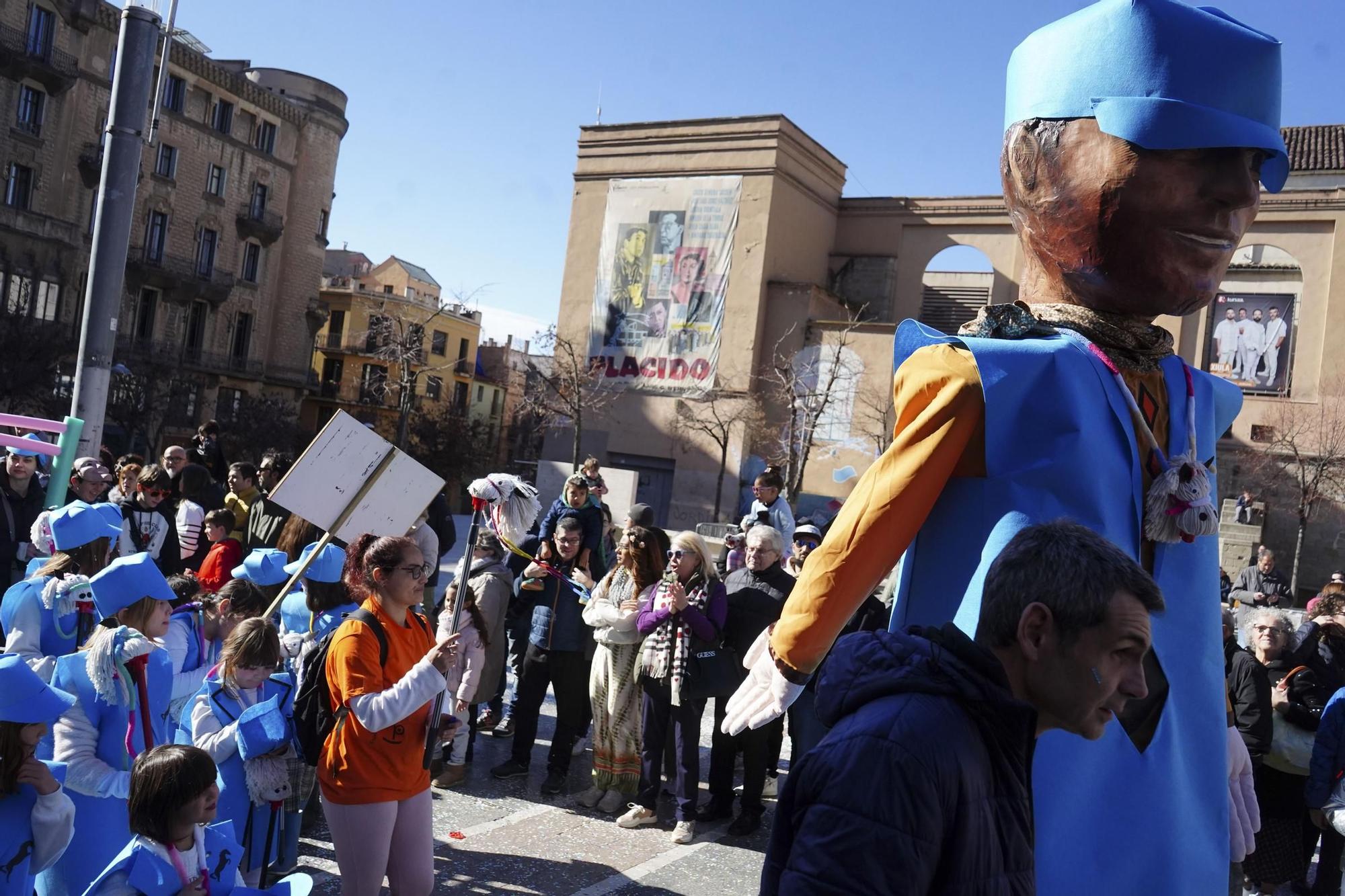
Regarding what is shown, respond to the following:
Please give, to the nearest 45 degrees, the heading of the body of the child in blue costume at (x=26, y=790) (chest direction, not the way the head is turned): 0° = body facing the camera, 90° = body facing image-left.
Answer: approximately 315°

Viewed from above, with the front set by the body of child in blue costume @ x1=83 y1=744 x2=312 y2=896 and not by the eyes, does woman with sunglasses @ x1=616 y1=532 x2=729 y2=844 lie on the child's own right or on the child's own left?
on the child's own left

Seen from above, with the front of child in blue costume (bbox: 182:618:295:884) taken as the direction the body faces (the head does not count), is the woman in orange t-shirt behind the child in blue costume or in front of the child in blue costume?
in front

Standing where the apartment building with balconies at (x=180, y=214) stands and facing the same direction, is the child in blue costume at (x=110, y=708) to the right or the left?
on its right

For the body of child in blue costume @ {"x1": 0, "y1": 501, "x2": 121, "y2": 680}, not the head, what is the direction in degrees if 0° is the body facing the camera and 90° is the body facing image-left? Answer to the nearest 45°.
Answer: approximately 270°

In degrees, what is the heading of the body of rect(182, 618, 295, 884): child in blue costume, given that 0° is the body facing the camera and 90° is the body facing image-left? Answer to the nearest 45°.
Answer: approximately 315°
